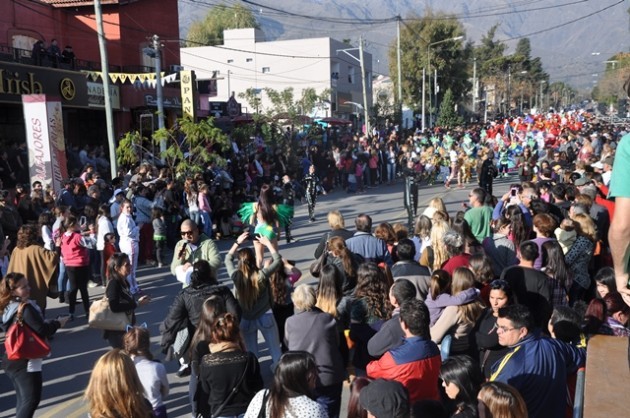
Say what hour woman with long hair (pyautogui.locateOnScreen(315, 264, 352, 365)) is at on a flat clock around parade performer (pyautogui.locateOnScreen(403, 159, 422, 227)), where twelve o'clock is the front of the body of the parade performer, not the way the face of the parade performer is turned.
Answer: The woman with long hair is roughly at 12 o'clock from the parade performer.

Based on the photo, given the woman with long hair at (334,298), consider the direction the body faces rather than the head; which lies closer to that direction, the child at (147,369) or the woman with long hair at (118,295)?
the woman with long hair

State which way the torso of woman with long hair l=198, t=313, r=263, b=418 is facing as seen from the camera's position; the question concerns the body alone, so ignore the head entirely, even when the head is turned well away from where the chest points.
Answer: away from the camera

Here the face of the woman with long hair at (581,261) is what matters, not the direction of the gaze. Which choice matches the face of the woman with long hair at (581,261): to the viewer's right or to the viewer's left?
to the viewer's left

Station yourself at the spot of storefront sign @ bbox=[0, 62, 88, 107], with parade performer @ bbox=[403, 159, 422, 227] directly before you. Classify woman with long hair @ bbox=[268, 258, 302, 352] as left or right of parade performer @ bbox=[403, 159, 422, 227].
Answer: right

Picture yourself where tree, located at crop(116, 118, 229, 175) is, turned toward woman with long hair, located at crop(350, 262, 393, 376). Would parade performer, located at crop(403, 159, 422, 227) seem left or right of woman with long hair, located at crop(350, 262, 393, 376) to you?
left

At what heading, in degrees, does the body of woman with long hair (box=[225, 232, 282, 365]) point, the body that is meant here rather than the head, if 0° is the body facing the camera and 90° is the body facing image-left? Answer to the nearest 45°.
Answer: approximately 180°

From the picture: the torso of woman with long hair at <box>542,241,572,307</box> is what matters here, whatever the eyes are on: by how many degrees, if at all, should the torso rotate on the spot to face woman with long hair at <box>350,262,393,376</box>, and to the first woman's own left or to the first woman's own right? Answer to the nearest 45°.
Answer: approximately 90° to the first woman's own left

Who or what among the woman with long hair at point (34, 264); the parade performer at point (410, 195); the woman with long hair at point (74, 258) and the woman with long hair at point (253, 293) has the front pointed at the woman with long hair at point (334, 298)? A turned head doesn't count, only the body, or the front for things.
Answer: the parade performer

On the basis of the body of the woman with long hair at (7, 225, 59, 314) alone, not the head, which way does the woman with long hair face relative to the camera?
away from the camera

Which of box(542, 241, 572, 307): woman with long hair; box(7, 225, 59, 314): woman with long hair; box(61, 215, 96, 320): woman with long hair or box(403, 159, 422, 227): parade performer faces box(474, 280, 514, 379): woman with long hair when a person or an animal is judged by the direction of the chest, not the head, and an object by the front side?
the parade performer

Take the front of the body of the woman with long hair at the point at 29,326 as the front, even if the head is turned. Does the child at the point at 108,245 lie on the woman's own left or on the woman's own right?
on the woman's own left

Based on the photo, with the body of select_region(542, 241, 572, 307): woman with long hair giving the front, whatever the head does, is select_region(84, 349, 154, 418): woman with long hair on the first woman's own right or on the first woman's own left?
on the first woman's own left

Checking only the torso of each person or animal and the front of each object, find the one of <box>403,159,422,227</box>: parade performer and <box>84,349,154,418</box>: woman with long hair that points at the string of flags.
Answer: the woman with long hair
